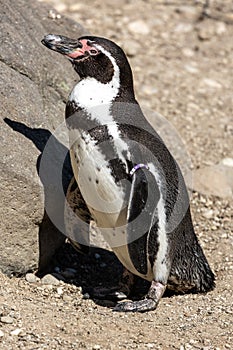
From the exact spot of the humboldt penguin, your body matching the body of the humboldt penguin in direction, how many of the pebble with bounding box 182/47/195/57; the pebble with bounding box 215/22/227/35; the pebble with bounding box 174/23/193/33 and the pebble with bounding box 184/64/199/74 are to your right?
4

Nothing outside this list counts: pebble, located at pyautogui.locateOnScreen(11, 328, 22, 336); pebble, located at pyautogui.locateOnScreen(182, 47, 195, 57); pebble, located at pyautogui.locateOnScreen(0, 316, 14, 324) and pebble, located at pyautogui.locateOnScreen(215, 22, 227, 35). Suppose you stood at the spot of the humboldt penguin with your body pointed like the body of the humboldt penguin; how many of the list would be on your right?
2

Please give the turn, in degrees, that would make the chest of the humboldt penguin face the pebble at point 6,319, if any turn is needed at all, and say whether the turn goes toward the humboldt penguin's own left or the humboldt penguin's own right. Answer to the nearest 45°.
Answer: approximately 45° to the humboldt penguin's own left

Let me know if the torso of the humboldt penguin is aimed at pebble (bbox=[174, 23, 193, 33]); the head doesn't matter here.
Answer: no

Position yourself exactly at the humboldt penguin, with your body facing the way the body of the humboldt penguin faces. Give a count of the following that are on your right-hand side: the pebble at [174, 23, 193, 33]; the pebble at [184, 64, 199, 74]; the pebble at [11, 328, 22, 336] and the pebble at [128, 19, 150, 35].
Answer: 3

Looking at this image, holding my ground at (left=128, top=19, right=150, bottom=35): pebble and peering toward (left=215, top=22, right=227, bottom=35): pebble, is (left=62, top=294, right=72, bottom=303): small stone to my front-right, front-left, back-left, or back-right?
back-right
